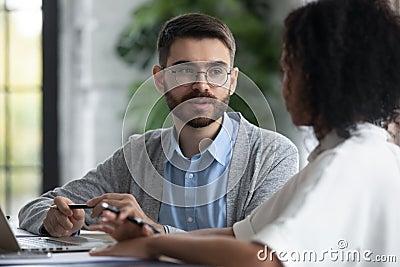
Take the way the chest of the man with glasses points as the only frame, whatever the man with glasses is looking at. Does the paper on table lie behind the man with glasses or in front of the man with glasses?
in front

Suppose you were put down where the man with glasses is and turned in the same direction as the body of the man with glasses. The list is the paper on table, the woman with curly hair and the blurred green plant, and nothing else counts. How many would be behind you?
1

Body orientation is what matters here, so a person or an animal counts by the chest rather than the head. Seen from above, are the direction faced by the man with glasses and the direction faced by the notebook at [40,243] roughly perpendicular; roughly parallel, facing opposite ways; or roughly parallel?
roughly perpendicular

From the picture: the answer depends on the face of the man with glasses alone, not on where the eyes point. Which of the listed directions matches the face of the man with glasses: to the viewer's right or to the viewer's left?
to the viewer's right

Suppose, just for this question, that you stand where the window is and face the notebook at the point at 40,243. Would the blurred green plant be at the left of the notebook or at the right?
left

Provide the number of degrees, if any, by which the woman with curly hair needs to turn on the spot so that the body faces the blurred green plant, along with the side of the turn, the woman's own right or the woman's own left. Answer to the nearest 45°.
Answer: approximately 45° to the woman's own right

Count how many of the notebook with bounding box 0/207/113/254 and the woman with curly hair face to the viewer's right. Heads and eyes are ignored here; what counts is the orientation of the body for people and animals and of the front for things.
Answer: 1

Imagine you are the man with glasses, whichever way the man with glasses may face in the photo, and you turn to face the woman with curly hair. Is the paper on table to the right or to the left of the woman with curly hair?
right

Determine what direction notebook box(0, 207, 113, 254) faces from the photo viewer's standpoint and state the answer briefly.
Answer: facing to the right of the viewer

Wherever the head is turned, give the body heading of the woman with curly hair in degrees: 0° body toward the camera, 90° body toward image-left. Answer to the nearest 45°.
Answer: approximately 135°

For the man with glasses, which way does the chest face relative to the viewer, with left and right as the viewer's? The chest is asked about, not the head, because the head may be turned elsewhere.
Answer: facing the viewer

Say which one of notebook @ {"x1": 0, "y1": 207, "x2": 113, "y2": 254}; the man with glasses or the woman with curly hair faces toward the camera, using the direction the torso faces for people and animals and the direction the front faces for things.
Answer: the man with glasses

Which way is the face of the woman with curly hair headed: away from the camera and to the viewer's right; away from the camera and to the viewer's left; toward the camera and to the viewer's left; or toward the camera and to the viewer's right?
away from the camera and to the viewer's left
